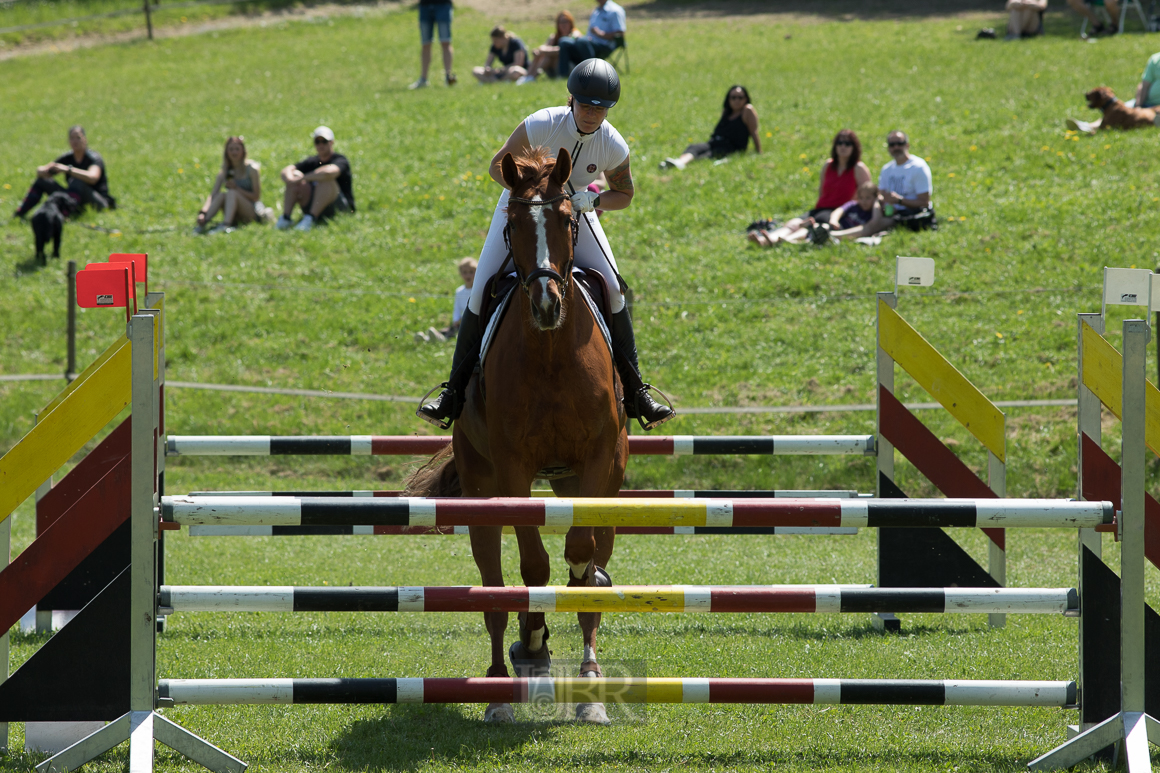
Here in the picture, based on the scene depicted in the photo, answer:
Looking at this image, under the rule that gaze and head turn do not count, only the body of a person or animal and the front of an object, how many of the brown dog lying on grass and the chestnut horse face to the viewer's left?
1

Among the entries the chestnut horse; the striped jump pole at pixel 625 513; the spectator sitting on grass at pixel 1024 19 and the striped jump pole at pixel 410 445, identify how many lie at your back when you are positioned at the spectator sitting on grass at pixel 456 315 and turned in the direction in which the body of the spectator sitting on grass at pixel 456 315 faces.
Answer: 1

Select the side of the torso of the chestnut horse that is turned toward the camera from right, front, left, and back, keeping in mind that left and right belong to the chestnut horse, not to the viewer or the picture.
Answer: front

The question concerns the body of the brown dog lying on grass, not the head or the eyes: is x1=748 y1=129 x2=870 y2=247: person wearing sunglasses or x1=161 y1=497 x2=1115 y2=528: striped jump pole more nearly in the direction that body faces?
the person wearing sunglasses

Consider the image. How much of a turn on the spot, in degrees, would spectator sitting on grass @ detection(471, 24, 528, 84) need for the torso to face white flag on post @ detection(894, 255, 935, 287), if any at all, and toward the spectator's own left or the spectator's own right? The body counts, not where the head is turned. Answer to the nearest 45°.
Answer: approximately 45° to the spectator's own left

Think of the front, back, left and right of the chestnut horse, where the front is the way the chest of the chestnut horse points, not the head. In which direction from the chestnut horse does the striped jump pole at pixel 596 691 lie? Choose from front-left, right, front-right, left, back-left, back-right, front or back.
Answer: front

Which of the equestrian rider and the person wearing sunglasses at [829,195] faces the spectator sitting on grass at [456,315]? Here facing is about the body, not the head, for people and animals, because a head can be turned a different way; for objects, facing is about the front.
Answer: the person wearing sunglasses

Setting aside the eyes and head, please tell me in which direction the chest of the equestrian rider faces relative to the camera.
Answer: toward the camera

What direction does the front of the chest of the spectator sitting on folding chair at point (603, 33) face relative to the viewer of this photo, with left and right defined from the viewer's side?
facing the viewer and to the left of the viewer

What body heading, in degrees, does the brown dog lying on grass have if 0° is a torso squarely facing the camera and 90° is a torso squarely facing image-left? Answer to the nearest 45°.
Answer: approximately 90°

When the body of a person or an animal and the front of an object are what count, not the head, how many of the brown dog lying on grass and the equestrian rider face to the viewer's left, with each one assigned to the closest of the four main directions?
1

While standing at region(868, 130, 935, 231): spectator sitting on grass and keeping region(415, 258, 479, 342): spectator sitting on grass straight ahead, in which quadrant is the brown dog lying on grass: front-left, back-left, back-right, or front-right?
back-right
